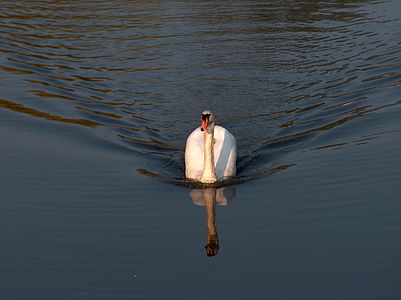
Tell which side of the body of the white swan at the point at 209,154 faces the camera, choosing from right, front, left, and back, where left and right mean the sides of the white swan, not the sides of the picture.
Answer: front
